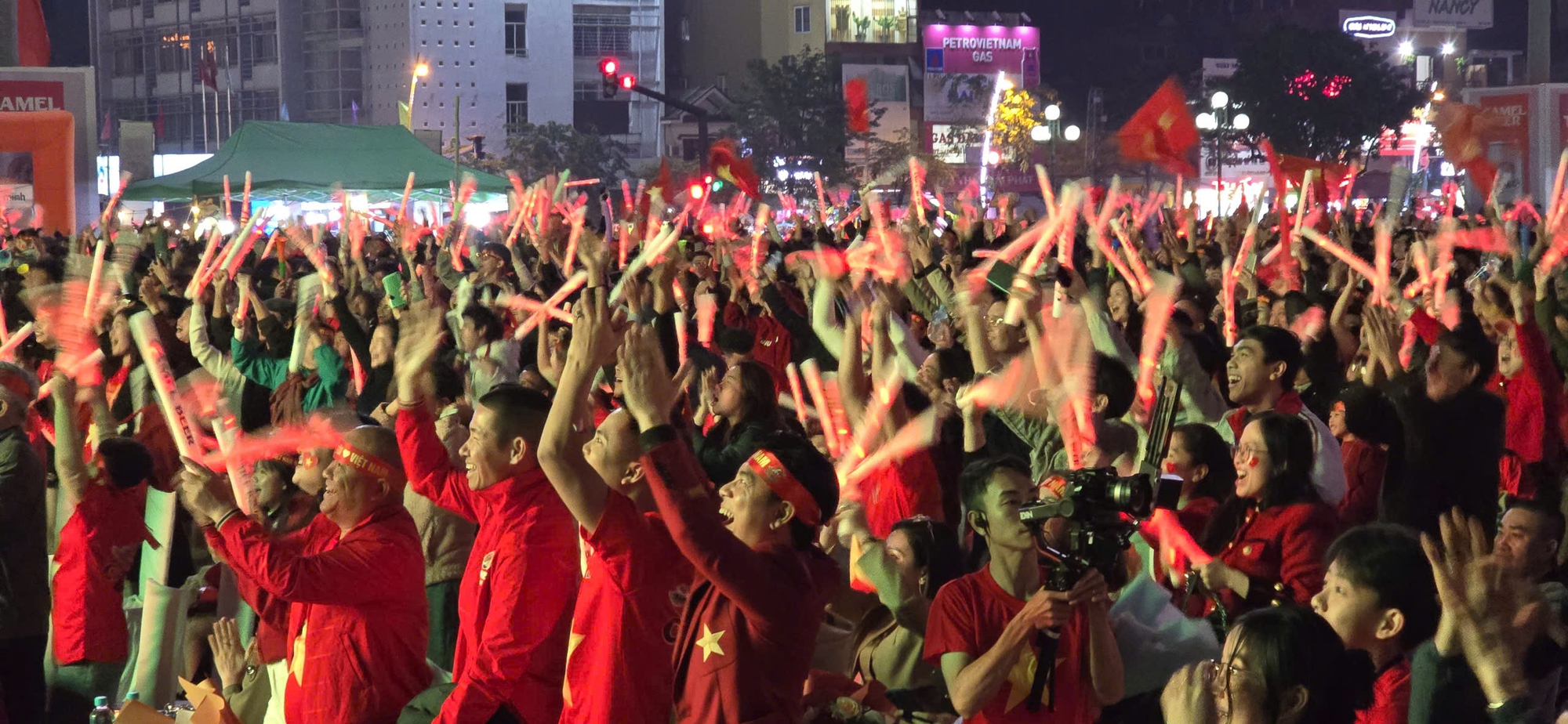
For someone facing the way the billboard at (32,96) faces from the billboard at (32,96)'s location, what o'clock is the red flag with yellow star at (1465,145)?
The red flag with yellow star is roughly at 10 o'clock from the billboard.

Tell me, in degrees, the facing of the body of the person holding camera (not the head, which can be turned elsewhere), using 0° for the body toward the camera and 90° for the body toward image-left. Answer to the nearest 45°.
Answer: approximately 315°

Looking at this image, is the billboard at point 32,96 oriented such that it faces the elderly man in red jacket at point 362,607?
yes

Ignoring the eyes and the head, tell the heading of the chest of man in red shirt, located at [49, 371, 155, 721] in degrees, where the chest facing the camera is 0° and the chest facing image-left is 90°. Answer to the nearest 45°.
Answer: approximately 135°

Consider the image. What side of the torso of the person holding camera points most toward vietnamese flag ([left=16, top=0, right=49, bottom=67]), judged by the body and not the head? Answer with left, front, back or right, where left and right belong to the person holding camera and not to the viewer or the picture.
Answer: back

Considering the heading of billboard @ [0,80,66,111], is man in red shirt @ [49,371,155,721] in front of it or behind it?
in front

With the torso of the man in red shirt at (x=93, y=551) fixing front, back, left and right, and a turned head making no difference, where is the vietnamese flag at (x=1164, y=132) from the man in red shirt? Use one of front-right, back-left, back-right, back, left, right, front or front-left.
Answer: right

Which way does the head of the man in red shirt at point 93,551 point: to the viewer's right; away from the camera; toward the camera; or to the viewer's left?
away from the camera

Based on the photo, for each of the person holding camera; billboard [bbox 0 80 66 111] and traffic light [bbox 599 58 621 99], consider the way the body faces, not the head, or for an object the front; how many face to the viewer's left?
0

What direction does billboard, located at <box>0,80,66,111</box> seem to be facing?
toward the camera
